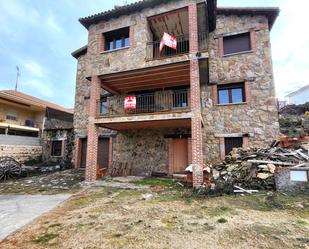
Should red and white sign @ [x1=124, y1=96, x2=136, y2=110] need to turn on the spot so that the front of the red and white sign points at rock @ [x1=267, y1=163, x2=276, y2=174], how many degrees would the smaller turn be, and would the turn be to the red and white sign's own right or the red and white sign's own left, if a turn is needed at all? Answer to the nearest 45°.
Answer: approximately 45° to the red and white sign's own left

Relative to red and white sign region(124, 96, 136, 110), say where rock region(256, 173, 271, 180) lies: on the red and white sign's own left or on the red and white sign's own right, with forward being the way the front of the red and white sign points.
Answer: on the red and white sign's own left

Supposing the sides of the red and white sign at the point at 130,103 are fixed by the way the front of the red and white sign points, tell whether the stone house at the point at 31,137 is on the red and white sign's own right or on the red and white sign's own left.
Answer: on the red and white sign's own right

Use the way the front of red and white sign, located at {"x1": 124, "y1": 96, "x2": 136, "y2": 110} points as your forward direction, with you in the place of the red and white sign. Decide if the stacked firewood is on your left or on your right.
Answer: on your left

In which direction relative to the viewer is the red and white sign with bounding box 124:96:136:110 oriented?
toward the camera

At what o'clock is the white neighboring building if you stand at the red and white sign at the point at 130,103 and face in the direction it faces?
The white neighboring building is roughly at 8 o'clock from the red and white sign.

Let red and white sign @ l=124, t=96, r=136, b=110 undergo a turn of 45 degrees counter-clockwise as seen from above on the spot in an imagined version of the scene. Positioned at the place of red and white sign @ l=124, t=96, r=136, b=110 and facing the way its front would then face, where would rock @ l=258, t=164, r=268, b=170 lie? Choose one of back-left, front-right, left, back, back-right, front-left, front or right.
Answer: front

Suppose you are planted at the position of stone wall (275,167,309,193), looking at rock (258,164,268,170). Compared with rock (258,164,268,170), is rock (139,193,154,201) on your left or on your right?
left

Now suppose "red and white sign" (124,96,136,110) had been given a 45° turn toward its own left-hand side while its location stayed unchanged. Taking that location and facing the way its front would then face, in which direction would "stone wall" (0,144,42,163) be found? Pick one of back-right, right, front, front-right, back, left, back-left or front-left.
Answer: back

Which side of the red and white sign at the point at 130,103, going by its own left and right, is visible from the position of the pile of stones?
left
